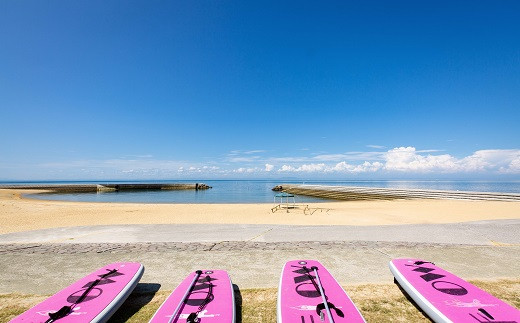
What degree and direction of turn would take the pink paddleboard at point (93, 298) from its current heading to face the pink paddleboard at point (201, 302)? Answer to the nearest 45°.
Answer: approximately 90° to its right

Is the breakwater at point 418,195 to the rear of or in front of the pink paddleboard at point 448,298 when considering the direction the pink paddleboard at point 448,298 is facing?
in front

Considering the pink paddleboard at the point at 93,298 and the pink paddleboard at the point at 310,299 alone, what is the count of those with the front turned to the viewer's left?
0

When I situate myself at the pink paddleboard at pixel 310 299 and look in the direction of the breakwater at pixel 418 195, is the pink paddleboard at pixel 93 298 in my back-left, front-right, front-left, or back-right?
back-left

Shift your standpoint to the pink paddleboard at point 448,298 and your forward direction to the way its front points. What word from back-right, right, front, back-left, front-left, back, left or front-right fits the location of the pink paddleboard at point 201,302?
left

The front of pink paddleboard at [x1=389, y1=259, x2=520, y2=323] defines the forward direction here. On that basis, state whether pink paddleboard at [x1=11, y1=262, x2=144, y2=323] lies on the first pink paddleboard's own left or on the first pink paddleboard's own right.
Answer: on the first pink paddleboard's own left

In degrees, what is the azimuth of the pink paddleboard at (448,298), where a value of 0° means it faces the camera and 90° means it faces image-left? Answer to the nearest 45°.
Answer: approximately 135°

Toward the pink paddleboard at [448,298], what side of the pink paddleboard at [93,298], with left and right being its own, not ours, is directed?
right

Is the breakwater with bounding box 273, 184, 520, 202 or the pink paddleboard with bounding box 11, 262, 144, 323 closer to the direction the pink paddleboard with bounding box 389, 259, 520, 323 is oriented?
the breakwater

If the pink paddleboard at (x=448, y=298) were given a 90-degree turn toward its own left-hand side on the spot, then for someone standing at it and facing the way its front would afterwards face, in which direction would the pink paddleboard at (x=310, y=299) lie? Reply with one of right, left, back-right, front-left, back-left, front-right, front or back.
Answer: front

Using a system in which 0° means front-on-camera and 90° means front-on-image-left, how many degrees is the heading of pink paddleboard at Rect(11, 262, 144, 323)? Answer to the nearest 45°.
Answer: approximately 225°

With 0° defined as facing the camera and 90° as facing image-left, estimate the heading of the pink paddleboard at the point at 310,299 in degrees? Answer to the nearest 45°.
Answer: approximately 180°

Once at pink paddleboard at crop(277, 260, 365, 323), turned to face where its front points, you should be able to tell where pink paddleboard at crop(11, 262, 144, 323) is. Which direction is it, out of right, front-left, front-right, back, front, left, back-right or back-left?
left

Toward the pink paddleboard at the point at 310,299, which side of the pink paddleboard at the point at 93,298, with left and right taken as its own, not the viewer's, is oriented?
right
